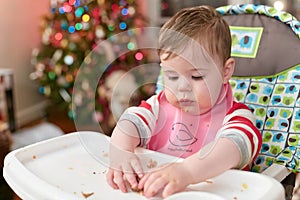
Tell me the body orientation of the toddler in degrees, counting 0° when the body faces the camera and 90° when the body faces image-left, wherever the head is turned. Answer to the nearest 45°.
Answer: approximately 45°

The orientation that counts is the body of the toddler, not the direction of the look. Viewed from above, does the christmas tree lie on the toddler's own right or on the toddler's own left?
on the toddler's own right

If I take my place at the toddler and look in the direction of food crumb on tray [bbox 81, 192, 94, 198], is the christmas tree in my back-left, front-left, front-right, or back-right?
back-right
